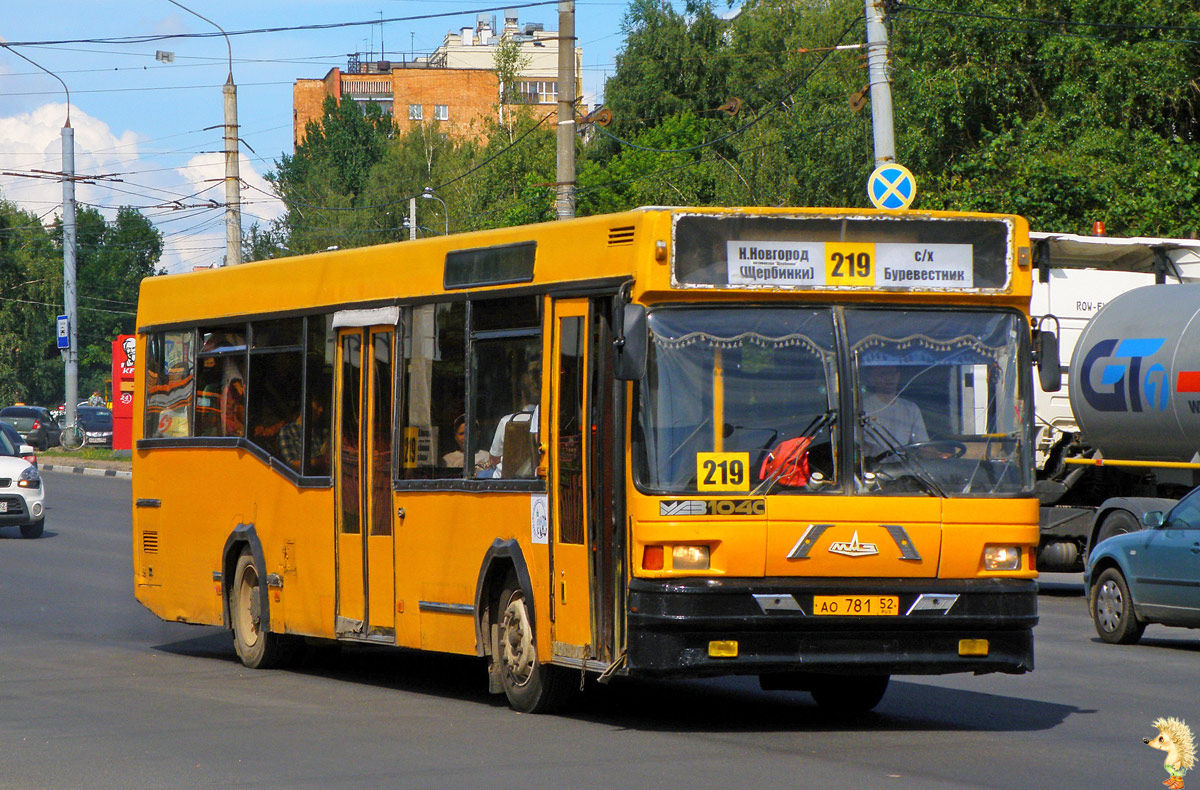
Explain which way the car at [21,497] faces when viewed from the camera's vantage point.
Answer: facing the viewer and to the right of the viewer

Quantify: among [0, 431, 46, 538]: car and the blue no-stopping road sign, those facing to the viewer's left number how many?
0

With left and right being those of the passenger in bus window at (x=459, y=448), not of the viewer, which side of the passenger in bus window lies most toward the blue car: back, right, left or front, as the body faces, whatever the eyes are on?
left

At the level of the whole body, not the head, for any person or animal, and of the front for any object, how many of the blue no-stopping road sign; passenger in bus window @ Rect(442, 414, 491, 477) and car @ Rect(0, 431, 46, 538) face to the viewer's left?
0

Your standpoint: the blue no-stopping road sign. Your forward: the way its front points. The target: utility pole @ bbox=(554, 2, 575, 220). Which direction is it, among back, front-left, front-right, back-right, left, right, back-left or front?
back-right

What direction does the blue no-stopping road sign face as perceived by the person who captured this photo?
facing the viewer
